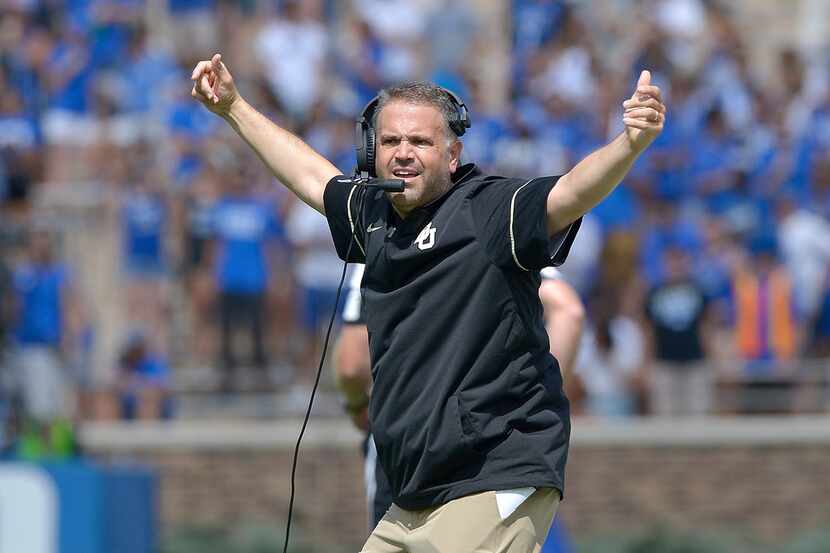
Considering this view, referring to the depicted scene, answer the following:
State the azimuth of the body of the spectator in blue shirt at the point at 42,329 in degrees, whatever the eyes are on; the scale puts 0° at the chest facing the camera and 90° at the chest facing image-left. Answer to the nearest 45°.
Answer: approximately 0°

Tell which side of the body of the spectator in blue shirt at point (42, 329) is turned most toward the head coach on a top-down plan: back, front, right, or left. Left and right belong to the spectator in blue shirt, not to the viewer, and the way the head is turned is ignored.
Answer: front

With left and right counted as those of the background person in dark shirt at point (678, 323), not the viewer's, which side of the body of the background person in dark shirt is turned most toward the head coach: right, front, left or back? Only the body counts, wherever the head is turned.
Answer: front

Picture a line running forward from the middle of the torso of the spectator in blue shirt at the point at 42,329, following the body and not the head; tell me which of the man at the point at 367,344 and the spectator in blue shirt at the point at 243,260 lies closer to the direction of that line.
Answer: the man

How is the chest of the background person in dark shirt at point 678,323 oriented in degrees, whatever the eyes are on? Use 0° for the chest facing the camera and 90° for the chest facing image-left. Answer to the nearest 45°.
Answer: approximately 0°

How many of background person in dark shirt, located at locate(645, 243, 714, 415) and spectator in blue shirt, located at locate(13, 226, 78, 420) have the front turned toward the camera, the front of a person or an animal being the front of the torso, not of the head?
2
